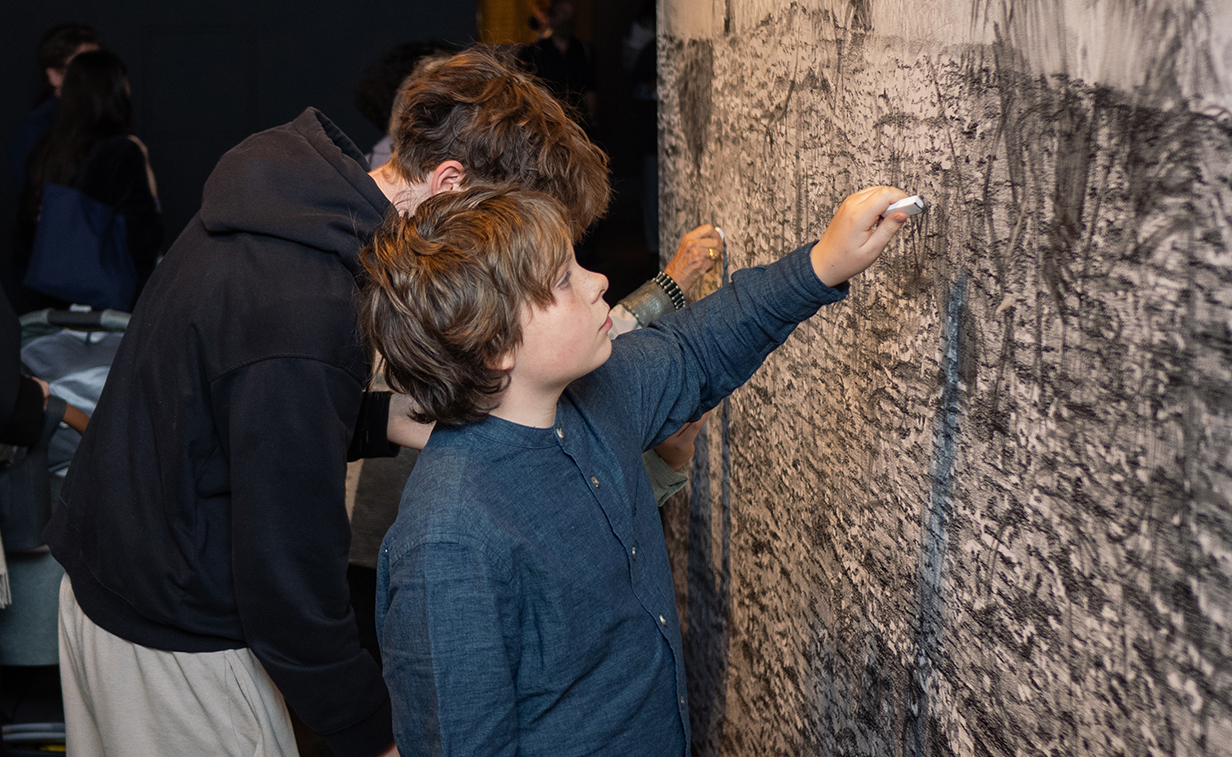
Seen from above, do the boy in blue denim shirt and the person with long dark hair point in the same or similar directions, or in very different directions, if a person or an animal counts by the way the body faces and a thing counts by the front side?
very different directions

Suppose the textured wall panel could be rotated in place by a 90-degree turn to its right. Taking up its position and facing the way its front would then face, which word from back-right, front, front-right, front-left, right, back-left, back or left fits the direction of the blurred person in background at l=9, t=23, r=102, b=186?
front

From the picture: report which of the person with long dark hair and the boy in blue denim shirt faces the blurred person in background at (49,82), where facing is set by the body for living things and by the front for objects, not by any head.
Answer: the person with long dark hair

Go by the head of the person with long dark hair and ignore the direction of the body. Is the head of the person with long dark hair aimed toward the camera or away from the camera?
away from the camera

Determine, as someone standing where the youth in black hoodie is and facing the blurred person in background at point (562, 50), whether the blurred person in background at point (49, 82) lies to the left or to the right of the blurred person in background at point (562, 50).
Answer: left

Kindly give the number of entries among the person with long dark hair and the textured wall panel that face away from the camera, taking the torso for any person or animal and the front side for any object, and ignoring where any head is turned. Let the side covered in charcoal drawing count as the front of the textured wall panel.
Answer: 1

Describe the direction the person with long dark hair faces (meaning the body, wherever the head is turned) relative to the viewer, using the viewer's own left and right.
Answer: facing away from the viewer

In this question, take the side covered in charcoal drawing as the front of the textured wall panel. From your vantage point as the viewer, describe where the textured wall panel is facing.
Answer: facing the viewer and to the left of the viewer

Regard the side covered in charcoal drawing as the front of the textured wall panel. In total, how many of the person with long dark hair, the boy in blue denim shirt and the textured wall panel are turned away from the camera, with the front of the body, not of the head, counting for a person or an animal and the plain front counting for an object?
1

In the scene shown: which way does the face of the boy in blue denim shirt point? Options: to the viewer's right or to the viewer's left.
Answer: to the viewer's right

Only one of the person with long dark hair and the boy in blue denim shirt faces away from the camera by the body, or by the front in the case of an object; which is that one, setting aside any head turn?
the person with long dark hair

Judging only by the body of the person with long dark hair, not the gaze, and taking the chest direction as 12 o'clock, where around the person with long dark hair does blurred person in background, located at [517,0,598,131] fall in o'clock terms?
The blurred person in background is roughly at 2 o'clock from the person with long dark hair.

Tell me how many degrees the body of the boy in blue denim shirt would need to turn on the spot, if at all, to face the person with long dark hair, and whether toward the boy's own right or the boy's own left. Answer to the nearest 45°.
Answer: approximately 180°

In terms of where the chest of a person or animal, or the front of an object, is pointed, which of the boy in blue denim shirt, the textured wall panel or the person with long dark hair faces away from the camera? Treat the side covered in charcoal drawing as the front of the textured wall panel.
the person with long dark hair

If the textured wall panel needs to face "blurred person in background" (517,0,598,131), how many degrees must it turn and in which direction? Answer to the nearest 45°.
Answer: approximately 90° to its right

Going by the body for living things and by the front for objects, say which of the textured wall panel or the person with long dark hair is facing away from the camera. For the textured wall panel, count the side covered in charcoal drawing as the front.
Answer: the person with long dark hair
